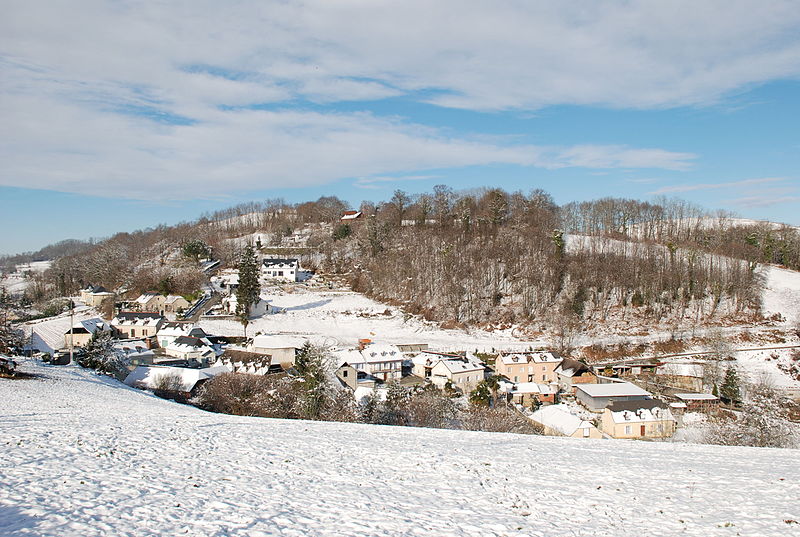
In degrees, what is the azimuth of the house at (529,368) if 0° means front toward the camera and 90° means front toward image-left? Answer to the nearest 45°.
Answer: approximately 0°

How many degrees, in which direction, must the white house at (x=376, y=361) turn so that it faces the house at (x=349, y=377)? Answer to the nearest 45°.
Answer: approximately 45° to its right

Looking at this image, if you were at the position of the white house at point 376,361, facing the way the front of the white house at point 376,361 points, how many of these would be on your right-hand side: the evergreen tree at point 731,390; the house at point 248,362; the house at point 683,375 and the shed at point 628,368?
1

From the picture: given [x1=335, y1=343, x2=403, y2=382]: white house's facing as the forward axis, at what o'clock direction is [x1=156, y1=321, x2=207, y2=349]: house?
The house is roughly at 4 o'clock from the white house.

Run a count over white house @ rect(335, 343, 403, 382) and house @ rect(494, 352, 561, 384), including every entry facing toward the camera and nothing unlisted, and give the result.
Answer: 2

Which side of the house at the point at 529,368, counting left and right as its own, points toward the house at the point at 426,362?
right

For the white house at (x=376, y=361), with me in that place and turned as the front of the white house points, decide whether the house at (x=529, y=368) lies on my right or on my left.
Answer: on my left

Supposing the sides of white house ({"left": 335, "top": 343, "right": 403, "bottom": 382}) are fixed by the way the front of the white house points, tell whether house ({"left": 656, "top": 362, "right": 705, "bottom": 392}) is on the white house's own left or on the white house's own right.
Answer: on the white house's own left

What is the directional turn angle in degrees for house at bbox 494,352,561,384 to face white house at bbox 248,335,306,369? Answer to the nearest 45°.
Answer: approximately 90° to its right

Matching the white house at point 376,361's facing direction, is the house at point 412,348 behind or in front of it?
behind

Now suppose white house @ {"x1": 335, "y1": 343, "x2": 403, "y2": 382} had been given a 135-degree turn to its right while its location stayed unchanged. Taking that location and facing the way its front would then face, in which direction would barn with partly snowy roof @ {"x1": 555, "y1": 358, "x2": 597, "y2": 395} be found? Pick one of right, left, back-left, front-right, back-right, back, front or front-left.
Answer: back-right

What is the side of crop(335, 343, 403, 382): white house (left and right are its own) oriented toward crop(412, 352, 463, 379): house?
left

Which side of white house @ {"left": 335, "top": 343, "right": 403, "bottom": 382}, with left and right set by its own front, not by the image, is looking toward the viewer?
front
